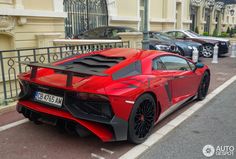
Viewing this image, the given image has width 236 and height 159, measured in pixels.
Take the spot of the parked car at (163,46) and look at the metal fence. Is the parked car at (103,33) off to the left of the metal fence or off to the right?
right

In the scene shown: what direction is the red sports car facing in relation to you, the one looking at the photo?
facing away from the viewer and to the right of the viewer

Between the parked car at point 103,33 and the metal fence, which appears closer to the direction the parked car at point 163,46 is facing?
the metal fence

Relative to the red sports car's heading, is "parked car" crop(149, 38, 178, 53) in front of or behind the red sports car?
in front

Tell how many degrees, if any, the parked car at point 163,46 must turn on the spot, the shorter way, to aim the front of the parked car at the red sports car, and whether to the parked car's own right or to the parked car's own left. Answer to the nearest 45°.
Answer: approximately 45° to the parked car's own right

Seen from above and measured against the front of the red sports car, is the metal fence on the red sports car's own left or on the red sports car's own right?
on the red sports car's own left

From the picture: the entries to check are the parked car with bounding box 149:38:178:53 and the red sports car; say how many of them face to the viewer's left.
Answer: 0

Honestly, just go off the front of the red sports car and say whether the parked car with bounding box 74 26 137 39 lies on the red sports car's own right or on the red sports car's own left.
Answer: on the red sports car's own left
